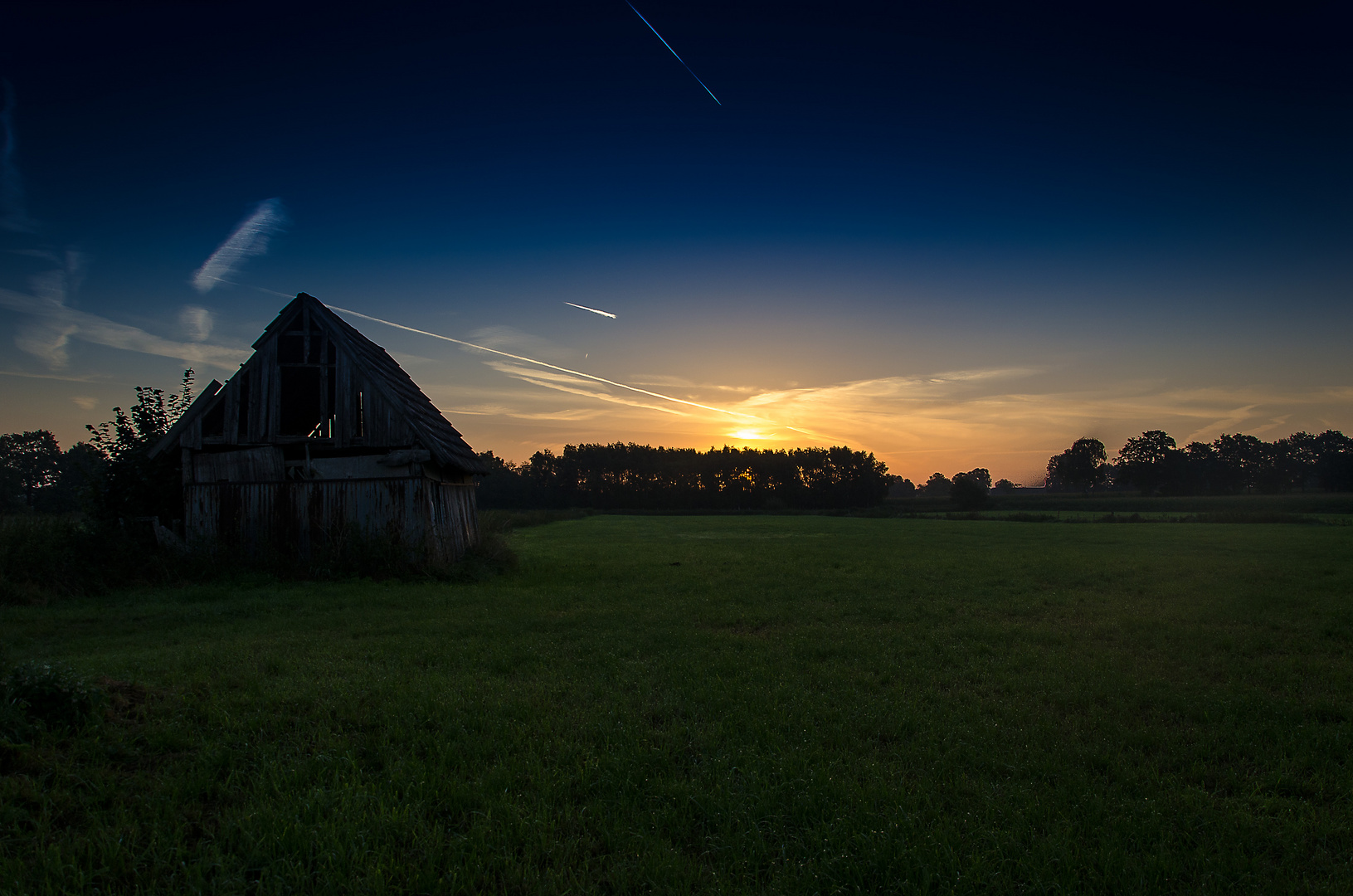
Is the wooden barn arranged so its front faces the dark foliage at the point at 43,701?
yes

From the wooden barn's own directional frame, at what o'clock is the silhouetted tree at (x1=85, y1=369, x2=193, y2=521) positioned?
The silhouetted tree is roughly at 4 o'clock from the wooden barn.

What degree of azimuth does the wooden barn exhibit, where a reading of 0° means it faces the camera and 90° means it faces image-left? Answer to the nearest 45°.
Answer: approximately 0°

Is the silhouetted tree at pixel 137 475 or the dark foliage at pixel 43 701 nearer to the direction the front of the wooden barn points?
the dark foliage

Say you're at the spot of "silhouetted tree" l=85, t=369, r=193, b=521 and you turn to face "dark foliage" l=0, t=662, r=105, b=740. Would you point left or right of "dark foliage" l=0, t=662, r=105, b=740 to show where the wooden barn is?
left
